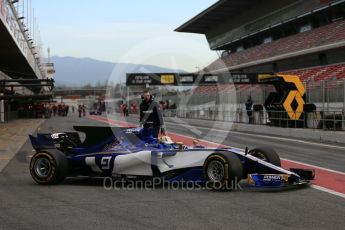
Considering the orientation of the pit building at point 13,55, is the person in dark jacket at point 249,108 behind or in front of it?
in front

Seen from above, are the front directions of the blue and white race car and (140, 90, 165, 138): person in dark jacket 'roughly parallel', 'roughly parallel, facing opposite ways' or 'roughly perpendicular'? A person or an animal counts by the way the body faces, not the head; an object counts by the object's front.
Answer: roughly perpendicular

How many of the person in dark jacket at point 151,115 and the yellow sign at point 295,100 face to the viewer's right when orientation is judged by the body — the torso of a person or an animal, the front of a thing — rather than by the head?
0

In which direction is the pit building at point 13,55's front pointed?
to the viewer's right

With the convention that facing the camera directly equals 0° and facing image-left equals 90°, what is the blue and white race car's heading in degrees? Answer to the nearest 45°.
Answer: approximately 315°

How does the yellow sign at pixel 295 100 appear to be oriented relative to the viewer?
toward the camera

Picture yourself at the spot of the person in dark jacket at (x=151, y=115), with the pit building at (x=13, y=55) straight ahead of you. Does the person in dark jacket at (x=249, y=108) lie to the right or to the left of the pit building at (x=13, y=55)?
right

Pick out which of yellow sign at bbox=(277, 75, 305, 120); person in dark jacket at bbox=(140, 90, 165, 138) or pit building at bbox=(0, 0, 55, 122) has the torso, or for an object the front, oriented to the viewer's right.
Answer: the pit building

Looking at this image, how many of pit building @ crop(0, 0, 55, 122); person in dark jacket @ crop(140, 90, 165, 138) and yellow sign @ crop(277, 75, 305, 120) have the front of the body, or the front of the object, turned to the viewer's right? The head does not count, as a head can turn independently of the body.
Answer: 1

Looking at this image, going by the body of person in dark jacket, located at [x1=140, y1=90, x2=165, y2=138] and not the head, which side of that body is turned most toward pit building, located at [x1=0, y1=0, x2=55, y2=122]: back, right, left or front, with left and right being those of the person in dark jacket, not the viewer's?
right

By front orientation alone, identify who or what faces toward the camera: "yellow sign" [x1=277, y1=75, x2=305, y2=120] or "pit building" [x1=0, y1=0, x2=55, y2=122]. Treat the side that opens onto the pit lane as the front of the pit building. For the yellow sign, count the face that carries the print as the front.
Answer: the yellow sign

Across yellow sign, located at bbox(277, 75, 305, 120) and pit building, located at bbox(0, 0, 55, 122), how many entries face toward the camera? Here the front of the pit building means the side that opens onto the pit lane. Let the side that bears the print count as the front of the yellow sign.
1
